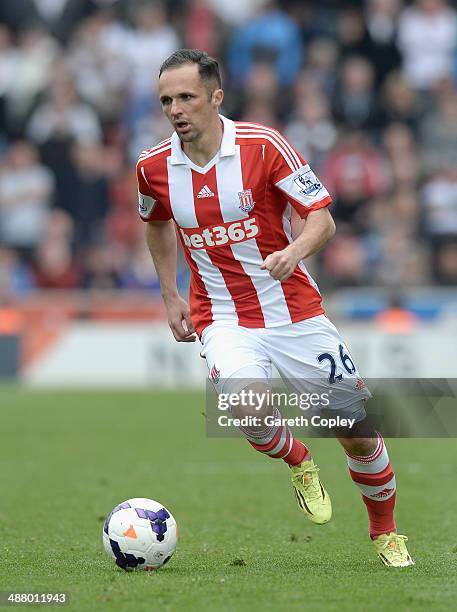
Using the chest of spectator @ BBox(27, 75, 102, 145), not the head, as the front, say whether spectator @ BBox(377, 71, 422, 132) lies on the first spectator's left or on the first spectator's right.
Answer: on the first spectator's left

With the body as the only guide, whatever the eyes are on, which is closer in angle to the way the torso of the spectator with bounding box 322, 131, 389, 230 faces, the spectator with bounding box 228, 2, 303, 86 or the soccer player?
the soccer player

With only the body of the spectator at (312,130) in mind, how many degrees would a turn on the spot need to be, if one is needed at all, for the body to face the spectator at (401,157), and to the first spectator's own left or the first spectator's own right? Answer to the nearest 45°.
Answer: approximately 90° to the first spectator's own left

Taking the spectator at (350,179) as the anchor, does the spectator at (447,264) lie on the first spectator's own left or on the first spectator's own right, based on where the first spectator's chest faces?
on the first spectator's own left

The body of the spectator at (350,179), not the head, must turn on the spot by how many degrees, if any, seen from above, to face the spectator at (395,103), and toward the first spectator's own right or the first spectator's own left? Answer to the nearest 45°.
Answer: approximately 135° to the first spectator's own left

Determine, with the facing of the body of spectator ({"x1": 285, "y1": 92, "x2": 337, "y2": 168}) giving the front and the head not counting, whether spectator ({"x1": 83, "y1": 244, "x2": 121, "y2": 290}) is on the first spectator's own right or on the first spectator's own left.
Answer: on the first spectator's own right

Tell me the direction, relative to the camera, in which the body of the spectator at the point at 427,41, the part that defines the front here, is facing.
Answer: toward the camera

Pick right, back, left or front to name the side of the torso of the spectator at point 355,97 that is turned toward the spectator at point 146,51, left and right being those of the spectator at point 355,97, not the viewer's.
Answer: right

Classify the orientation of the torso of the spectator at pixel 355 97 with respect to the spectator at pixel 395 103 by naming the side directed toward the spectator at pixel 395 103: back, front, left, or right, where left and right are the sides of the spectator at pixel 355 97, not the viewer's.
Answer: left

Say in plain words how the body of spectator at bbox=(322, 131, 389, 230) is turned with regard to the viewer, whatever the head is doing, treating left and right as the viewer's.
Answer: facing the viewer

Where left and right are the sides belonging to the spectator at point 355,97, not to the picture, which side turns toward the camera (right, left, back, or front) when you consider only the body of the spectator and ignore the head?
front
